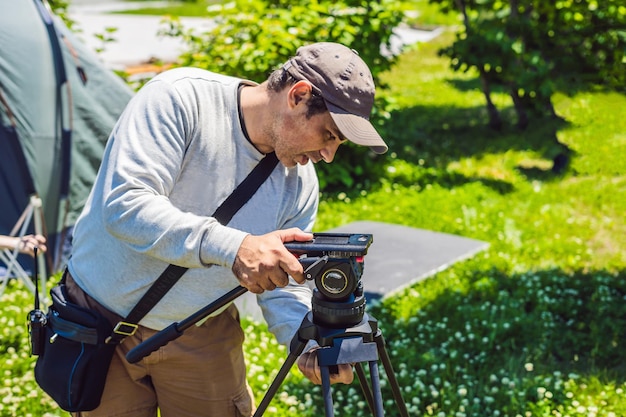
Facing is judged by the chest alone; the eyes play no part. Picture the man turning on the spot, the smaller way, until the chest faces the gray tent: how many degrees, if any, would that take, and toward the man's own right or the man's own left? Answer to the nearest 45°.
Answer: approximately 135° to the man's own left

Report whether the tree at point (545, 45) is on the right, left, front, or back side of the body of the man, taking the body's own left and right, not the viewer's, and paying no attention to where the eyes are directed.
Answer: left

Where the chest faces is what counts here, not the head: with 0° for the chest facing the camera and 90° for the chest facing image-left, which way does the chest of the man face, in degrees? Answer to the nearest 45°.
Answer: approximately 315°

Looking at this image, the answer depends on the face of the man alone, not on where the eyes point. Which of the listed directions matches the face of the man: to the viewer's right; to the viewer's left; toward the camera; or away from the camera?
to the viewer's right
